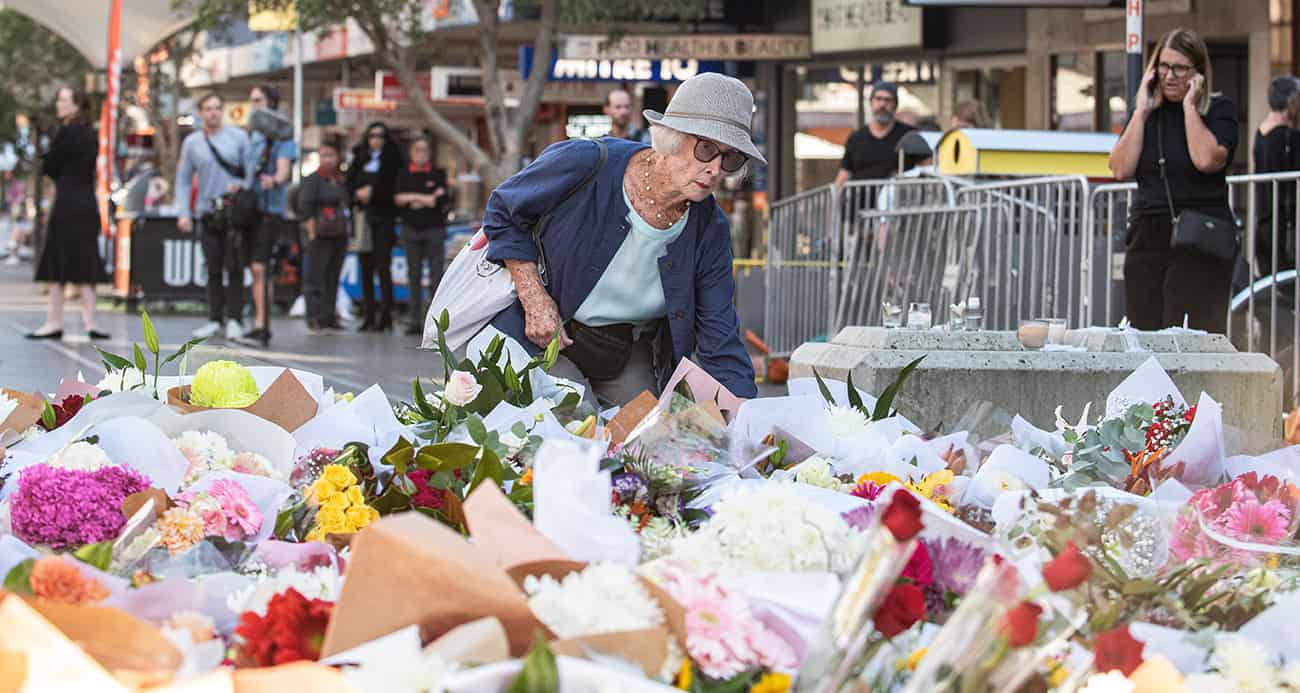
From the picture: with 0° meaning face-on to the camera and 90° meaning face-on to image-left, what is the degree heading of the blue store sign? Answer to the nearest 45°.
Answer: approximately 0°

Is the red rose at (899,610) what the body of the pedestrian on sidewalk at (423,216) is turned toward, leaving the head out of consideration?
yes

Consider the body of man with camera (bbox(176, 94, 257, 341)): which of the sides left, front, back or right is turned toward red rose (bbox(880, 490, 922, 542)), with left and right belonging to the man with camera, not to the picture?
front

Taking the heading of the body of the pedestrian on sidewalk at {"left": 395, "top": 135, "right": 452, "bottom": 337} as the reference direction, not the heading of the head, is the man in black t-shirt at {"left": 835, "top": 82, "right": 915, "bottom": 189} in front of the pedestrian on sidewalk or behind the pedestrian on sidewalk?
in front

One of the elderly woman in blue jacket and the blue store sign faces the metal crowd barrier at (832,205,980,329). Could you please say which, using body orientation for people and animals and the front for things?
the blue store sign

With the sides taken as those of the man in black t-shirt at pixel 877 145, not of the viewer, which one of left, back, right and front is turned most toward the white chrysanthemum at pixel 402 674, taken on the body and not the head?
front

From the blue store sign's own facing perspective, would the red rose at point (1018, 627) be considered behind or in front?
in front

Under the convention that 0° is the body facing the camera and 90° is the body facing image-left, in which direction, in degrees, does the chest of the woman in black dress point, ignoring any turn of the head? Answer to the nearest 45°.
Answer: approximately 45°

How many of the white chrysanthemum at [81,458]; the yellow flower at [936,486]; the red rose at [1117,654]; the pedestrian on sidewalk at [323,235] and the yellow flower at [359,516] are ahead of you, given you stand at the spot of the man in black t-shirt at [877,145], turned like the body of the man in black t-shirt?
4

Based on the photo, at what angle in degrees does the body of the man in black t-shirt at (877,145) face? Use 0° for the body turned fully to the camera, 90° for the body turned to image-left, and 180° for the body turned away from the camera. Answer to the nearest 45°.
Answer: approximately 0°

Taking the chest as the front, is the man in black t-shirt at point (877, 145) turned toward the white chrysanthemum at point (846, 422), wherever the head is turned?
yes

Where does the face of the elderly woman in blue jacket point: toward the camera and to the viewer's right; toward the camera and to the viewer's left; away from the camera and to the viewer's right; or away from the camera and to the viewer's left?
toward the camera and to the viewer's right
